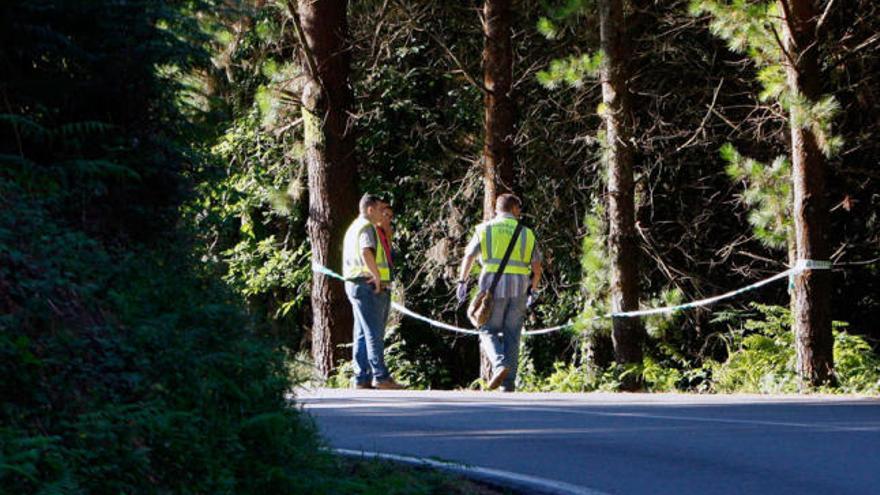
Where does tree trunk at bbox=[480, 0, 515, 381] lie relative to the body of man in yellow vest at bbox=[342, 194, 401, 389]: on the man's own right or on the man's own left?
on the man's own left

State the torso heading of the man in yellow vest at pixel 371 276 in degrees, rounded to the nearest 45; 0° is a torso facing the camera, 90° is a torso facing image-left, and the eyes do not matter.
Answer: approximately 270°

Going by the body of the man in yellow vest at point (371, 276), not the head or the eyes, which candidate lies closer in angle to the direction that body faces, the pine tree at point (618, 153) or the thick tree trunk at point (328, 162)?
the pine tree

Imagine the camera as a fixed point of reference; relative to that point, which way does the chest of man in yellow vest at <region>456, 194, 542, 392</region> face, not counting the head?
away from the camera

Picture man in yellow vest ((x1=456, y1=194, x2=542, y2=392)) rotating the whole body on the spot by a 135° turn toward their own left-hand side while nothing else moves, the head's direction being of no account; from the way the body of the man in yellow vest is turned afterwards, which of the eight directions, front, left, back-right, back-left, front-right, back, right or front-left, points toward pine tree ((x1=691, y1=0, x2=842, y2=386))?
back-left

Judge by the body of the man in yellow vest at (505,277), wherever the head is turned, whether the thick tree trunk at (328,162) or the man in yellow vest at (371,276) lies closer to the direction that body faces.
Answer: the thick tree trunk

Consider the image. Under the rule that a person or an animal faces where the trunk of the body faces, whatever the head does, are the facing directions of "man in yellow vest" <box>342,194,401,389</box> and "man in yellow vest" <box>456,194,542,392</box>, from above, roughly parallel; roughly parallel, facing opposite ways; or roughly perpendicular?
roughly perpendicular

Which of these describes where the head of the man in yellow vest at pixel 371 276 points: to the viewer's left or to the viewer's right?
to the viewer's right

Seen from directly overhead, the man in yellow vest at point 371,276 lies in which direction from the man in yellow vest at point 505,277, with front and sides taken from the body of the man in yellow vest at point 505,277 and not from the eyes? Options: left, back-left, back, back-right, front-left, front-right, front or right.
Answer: left
